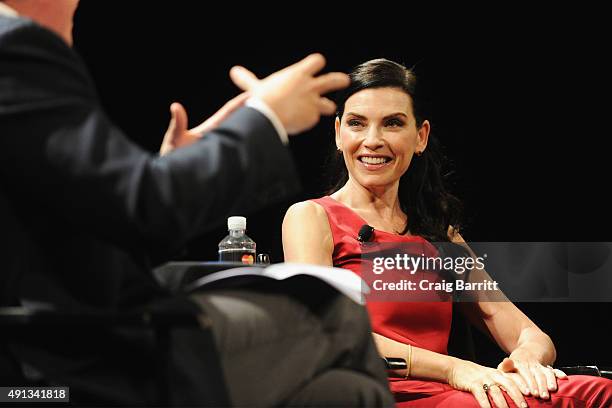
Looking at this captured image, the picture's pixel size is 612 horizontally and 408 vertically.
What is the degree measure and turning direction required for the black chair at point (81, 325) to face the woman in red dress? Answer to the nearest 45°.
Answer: approximately 45° to its left

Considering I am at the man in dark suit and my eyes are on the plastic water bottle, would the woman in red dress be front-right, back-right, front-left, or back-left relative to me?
front-right

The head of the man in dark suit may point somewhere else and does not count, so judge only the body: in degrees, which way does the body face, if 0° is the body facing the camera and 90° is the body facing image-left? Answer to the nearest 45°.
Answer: approximately 270°

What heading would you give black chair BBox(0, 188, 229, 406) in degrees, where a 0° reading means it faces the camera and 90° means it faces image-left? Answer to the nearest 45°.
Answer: approximately 270°

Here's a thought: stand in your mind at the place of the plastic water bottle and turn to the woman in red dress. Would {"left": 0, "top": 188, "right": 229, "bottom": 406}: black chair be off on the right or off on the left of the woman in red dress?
right

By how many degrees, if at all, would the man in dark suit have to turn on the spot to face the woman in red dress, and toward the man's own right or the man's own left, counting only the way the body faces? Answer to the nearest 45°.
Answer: approximately 45° to the man's own left

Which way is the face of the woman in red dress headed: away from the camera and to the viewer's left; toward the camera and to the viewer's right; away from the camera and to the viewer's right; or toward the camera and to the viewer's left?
toward the camera and to the viewer's left

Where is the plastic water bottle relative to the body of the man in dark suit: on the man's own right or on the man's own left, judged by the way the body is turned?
on the man's own left
